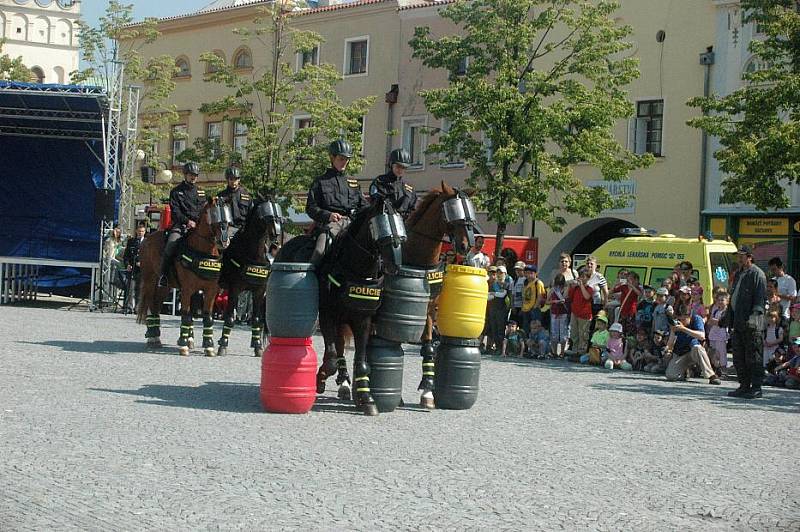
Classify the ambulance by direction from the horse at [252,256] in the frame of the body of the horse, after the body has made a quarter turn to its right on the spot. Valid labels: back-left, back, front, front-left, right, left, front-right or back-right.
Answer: back

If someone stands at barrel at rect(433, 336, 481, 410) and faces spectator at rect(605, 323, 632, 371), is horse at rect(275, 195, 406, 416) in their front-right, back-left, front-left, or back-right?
back-left

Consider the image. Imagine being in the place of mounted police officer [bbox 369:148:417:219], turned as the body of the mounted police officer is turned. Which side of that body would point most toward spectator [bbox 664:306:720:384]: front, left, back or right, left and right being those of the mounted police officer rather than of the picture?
left

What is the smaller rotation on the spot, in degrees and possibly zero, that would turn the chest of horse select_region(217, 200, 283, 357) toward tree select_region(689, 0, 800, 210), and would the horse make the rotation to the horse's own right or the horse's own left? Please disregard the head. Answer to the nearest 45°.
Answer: approximately 90° to the horse's own left

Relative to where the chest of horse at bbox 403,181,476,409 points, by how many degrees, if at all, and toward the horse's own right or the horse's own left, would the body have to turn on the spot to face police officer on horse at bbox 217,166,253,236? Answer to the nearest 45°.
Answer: approximately 180°

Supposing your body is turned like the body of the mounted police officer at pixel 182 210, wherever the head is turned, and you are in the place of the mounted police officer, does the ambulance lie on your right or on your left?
on your left

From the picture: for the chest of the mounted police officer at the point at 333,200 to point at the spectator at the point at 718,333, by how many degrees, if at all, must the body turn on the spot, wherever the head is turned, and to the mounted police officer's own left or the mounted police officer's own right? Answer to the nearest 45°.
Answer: approximately 90° to the mounted police officer's own left

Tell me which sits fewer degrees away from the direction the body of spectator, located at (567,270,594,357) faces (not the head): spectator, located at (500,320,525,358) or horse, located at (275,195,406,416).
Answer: the horse

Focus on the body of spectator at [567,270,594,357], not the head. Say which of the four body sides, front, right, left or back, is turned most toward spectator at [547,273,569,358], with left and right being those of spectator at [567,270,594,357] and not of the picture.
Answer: right

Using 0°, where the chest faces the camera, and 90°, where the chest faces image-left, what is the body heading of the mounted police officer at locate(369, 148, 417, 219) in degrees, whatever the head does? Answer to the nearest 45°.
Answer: approximately 315°

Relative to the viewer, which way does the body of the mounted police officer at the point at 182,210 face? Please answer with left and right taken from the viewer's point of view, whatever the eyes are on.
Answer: facing the viewer and to the right of the viewer

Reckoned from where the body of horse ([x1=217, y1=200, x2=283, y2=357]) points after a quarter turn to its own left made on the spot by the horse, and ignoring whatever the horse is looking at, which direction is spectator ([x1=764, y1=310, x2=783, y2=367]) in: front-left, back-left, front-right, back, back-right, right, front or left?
front-right
